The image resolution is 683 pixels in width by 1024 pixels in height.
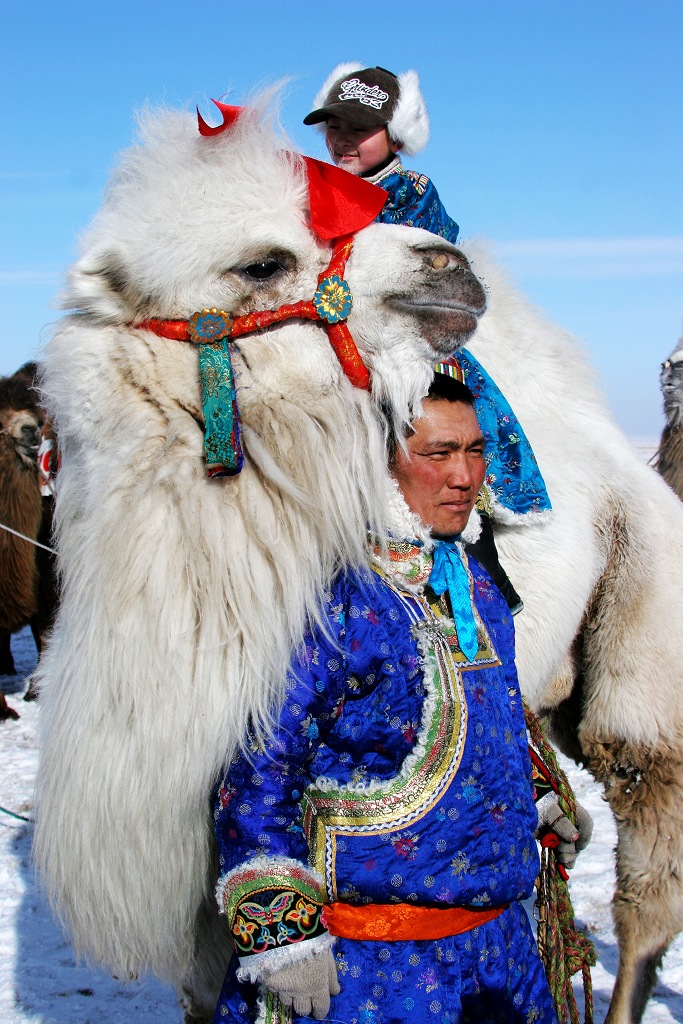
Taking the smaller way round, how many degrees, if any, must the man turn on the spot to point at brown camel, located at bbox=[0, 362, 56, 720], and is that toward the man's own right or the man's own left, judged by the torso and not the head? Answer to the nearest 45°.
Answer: approximately 180°

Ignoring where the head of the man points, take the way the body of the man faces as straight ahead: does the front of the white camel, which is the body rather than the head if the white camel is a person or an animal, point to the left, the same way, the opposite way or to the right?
to the right

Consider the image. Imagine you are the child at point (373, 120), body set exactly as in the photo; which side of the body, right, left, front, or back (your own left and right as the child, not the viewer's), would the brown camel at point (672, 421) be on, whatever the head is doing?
back

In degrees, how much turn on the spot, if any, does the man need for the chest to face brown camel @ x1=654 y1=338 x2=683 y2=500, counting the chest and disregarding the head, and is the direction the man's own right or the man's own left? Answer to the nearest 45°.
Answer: approximately 90° to the man's own left

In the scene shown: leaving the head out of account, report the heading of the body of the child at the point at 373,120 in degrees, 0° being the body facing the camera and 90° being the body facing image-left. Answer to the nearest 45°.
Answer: approximately 45°

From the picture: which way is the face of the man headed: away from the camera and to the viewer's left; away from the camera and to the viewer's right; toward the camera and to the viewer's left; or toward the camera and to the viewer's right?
toward the camera and to the viewer's right

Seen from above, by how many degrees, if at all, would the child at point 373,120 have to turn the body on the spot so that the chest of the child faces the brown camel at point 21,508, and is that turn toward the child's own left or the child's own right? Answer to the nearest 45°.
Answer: approximately 90° to the child's own right
